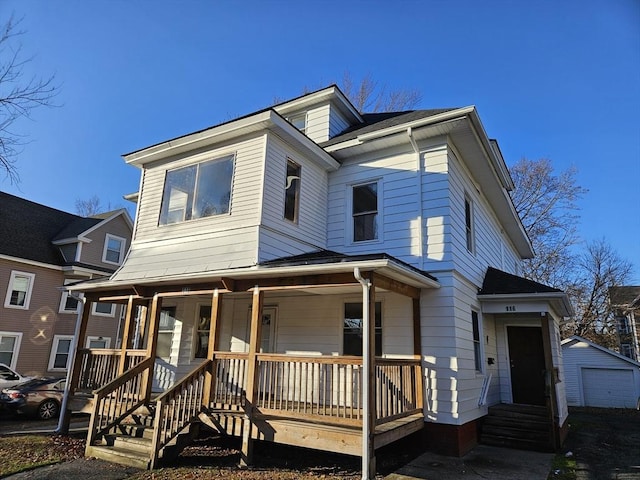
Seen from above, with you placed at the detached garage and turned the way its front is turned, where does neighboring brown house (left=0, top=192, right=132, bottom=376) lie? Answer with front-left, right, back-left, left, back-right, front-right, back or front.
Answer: front-right

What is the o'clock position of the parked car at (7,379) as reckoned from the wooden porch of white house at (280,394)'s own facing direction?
The parked car is roughly at 3 o'clock from the wooden porch of white house.

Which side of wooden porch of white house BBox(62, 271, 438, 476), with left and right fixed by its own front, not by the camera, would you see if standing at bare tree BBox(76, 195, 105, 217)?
right

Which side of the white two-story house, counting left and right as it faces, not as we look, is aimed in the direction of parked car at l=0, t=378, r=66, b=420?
right

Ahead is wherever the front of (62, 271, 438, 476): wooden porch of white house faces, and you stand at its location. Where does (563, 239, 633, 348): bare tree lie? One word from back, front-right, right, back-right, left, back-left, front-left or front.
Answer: back

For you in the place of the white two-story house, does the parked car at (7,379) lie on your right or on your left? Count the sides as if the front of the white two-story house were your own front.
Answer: on your right

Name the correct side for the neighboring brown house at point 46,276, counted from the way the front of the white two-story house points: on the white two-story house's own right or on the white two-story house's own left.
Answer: on the white two-story house's own right

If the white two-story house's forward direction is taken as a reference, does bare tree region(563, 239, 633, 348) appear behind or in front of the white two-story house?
behind
